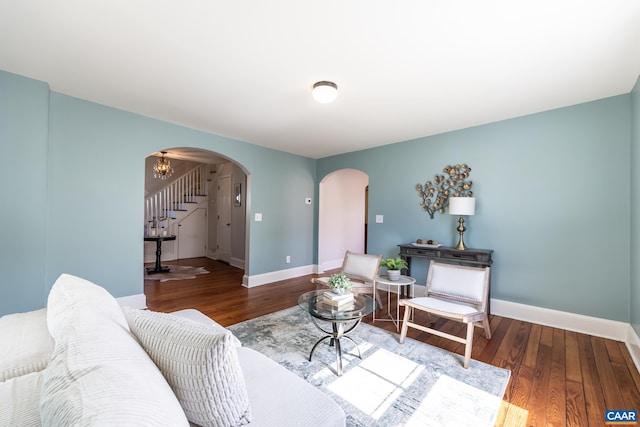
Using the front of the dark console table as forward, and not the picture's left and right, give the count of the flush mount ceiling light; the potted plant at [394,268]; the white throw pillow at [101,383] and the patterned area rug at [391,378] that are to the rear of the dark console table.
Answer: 0

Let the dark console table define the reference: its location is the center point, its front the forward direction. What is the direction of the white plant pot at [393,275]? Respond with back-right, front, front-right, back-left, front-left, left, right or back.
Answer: front

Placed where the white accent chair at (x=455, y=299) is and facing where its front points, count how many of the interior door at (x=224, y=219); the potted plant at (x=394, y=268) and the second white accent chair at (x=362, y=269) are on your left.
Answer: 0

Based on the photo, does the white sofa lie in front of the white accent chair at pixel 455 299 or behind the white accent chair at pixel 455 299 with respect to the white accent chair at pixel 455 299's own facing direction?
in front

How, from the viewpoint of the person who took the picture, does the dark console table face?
facing the viewer and to the left of the viewer

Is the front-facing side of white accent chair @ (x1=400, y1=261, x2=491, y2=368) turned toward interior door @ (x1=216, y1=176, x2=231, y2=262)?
no

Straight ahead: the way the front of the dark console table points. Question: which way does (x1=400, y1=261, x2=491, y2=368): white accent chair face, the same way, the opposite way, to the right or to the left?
the same way

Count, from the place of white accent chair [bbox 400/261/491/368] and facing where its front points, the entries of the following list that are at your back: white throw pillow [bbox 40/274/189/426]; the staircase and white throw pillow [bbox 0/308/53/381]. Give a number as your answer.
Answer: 0

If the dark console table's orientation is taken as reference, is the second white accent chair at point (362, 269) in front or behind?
in front

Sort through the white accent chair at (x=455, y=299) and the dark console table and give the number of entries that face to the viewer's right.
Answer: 0

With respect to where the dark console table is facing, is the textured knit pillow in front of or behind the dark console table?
in front

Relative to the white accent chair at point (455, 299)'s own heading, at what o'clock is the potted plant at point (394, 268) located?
The potted plant is roughly at 2 o'clock from the white accent chair.
